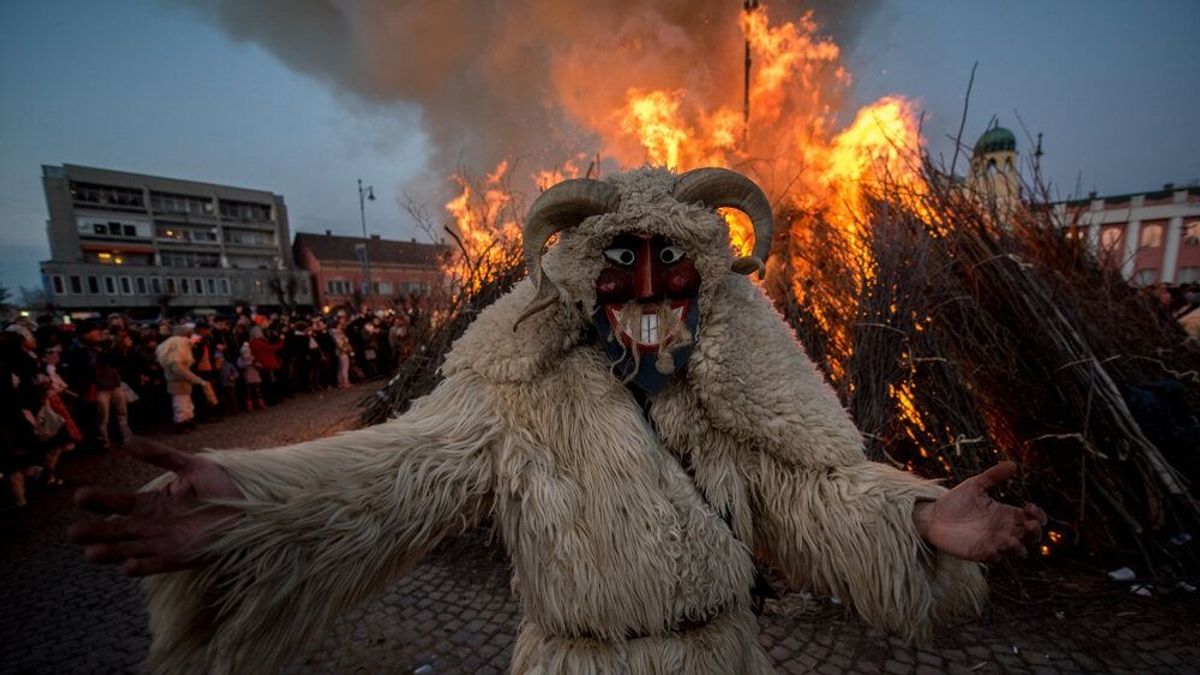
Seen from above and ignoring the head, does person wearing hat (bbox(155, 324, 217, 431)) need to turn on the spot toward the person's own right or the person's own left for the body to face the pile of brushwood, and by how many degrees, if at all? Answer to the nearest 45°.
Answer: approximately 45° to the person's own right

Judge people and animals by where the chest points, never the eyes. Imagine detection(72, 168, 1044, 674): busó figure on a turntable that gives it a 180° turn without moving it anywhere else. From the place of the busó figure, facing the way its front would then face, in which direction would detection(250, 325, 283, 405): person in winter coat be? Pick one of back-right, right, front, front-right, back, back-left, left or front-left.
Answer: front-left

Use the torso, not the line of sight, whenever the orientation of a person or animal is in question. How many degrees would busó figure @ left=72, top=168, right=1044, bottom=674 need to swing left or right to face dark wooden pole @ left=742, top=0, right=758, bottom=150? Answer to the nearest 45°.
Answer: approximately 135° to its left

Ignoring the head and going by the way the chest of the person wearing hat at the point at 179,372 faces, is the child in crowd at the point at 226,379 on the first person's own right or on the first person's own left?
on the first person's own left

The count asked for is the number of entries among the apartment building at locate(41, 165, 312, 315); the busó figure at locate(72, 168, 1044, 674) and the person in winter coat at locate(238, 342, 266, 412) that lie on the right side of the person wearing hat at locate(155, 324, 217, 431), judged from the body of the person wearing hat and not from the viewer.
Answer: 1

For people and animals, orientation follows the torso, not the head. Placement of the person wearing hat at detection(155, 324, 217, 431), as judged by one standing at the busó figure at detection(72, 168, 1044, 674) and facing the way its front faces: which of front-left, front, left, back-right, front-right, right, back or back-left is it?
back-right

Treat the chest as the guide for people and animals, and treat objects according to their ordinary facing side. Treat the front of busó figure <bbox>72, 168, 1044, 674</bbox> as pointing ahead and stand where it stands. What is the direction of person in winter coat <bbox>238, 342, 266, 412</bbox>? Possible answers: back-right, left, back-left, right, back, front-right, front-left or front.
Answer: back-right

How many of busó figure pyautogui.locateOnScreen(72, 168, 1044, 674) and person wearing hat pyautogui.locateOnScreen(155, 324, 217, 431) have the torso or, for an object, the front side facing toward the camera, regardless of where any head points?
1

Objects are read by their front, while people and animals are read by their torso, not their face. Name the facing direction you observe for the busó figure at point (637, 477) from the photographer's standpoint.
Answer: facing the viewer

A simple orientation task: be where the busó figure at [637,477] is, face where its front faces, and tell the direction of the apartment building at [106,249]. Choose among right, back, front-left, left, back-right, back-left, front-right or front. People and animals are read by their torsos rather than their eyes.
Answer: back-right

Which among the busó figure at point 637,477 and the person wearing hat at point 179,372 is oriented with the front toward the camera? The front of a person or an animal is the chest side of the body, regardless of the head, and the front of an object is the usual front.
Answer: the busó figure

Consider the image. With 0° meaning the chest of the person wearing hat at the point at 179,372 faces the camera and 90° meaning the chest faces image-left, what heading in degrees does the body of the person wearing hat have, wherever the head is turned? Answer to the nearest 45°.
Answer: approximately 270°

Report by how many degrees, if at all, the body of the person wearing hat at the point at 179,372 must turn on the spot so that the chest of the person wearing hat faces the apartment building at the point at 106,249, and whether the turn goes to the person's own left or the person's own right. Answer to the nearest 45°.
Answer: approximately 90° to the person's own left

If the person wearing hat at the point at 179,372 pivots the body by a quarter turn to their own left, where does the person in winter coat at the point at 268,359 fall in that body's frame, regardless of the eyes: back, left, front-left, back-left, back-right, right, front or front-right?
front-right
